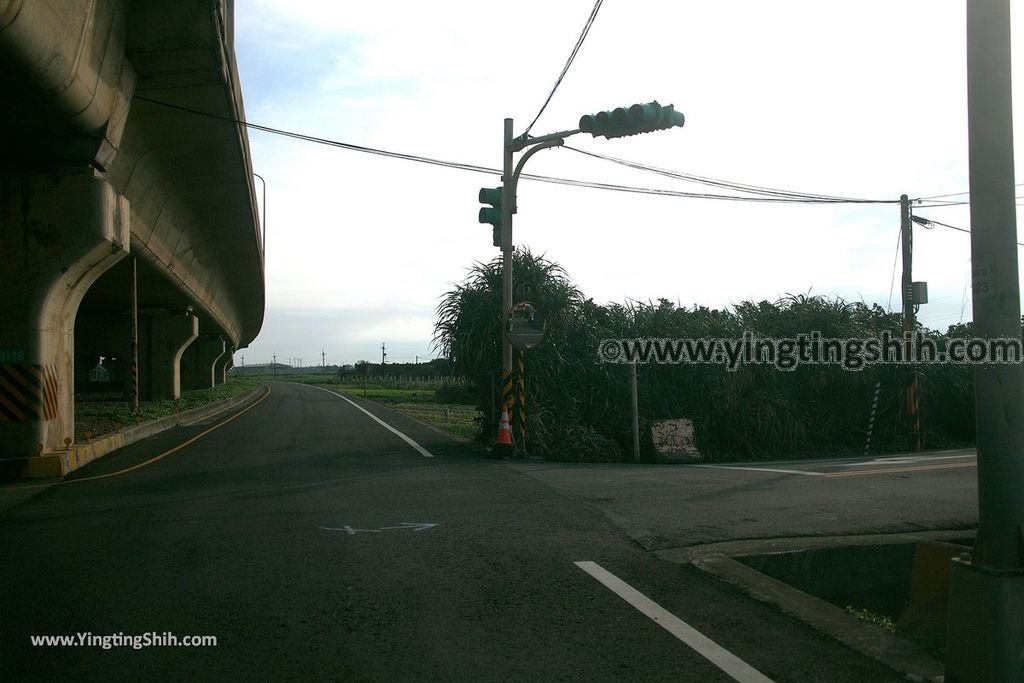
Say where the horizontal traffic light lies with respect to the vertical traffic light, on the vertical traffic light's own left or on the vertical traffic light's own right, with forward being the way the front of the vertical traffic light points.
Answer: on the vertical traffic light's own left

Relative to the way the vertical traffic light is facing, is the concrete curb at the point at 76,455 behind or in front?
in front

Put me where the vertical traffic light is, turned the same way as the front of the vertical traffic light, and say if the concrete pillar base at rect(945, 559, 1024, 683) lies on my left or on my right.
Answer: on my left

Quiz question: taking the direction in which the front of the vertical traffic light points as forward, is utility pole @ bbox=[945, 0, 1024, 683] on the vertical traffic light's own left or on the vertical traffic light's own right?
on the vertical traffic light's own left

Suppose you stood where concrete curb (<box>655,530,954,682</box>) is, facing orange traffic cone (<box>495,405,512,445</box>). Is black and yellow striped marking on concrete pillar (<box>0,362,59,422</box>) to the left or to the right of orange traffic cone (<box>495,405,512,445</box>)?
left

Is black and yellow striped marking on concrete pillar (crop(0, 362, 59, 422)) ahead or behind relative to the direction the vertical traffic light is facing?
ahead
